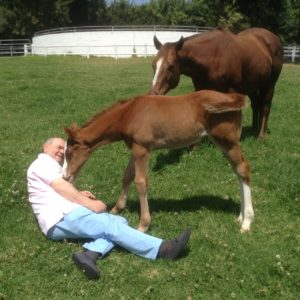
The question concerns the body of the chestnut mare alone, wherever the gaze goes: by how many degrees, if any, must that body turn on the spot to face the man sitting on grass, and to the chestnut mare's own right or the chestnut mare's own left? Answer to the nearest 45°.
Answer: approximately 45° to the chestnut mare's own left

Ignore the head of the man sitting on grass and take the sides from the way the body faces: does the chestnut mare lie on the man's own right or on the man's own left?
on the man's own left

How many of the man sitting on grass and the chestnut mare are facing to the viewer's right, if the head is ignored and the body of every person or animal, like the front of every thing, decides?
1

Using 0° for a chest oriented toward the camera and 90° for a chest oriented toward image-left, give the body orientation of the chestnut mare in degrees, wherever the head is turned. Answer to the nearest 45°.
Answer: approximately 45°

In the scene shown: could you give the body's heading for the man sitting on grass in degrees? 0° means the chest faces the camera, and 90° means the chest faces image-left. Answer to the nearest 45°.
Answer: approximately 270°

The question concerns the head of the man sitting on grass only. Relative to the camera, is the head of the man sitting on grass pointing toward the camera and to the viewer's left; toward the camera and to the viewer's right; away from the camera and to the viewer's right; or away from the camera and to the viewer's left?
toward the camera and to the viewer's right
